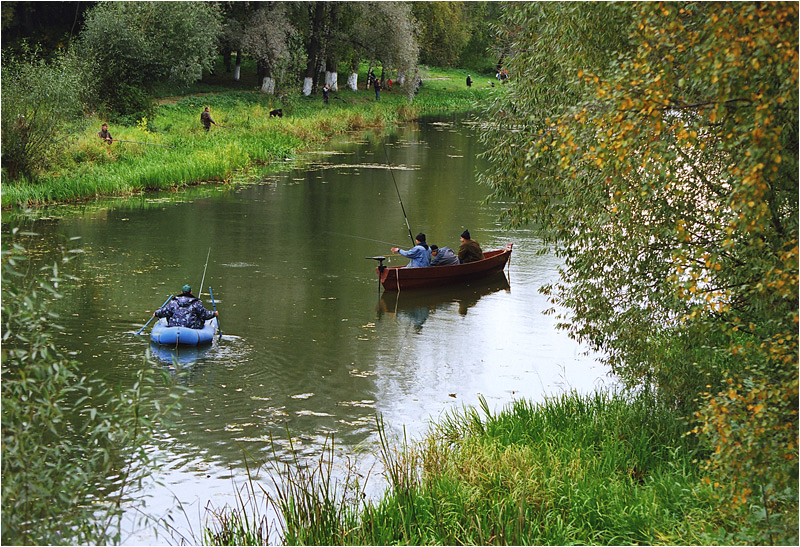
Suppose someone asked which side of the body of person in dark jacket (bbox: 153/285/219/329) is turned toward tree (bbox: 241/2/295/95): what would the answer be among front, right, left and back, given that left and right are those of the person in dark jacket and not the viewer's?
front

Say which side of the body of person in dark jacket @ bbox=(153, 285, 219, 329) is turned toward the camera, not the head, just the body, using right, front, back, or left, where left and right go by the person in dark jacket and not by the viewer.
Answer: back

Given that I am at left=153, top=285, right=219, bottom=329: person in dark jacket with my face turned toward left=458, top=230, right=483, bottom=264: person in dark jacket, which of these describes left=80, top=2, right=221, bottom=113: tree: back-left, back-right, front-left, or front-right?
front-left

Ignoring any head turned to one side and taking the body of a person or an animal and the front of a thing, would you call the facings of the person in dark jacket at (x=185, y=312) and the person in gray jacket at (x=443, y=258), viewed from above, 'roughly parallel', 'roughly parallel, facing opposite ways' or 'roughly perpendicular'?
roughly perpendicular

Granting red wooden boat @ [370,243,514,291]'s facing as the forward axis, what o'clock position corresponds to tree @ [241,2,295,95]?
The tree is roughly at 10 o'clock from the red wooden boat.

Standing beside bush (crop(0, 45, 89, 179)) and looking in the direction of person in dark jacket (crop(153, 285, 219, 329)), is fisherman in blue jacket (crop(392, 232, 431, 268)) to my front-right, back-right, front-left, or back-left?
front-left

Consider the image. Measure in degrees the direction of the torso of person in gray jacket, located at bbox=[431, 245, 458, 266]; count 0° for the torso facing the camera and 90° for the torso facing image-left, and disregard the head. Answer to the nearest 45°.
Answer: approximately 90°

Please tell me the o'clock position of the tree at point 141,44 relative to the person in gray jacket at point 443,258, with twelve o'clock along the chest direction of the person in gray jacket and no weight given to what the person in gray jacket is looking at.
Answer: The tree is roughly at 2 o'clock from the person in gray jacket.

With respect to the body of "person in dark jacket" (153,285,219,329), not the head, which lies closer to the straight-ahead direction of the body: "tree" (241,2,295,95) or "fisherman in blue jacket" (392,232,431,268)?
the tree

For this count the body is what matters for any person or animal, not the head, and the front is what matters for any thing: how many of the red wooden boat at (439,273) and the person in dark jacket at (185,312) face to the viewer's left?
0

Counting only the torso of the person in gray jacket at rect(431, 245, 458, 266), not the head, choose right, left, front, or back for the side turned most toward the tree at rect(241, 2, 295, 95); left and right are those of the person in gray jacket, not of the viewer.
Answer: right

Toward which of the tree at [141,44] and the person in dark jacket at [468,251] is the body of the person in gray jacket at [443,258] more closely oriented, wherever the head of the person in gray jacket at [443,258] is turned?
the tree

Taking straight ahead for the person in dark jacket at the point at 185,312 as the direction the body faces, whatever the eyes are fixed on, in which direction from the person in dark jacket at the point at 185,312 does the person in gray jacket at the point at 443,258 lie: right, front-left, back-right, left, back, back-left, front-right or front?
front-right

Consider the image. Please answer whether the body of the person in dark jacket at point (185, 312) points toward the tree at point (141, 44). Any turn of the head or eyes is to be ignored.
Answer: yes

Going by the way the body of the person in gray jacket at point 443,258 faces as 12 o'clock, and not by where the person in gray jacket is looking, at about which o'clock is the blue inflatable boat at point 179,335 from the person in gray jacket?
The blue inflatable boat is roughly at 10 o'clock from the person in gray jacket.

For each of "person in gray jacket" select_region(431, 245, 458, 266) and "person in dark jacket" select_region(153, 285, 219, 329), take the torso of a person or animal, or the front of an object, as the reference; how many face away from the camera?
1
